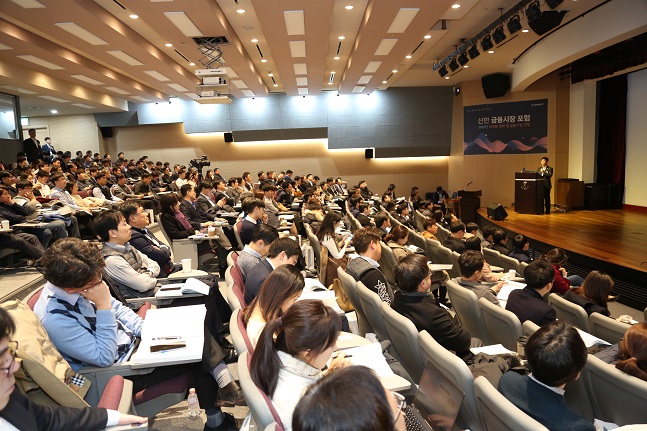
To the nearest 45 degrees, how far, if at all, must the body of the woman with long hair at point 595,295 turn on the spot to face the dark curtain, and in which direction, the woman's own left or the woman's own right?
approximately 45° to the woman's own left

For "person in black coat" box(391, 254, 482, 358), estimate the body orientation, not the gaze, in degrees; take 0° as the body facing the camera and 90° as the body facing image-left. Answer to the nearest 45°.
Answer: approximately 225°

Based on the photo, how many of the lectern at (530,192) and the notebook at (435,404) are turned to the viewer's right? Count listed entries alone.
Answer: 0

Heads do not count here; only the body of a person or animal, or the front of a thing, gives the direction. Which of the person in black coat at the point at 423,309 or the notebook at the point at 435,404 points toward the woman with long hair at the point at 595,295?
the person in black coat

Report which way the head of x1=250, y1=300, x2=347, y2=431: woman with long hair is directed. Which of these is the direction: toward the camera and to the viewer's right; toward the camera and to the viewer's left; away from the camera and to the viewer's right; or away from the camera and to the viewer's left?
away from the camera and to the viewer's right

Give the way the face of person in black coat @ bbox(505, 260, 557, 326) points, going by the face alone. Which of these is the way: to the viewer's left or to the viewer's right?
to the viewer's right

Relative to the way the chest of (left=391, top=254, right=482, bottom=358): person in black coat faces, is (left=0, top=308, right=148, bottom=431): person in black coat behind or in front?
behind

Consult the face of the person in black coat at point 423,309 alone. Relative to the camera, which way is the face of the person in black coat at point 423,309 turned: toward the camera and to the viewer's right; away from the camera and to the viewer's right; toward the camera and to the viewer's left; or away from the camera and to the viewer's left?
away from the camera and to the viewer's right

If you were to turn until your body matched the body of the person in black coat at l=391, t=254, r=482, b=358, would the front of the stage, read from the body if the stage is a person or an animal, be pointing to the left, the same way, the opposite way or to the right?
the opposite way

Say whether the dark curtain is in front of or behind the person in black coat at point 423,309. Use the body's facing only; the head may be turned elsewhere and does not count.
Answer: in front

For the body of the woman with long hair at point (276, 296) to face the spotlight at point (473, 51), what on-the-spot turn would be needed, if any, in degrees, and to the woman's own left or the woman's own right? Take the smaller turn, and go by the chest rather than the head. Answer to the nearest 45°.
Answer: approximately 45° to the woman's own left

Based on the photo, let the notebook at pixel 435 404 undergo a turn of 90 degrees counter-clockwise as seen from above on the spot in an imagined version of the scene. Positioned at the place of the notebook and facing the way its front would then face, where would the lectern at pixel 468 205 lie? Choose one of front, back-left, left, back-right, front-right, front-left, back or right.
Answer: back-left
